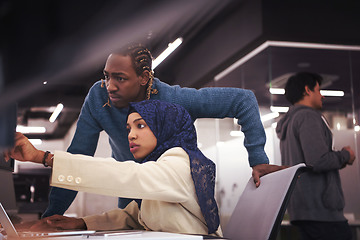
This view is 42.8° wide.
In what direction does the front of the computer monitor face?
to the viewer's right

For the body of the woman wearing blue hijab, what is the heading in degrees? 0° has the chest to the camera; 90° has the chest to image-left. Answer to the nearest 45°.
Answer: approximately 90°

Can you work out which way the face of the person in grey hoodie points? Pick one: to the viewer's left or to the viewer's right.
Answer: to the viewer's right

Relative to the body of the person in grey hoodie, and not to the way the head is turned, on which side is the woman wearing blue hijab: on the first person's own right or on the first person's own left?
on the first person's own right

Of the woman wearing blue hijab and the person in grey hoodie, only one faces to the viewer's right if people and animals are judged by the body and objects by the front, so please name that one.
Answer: the person in grey hoodie

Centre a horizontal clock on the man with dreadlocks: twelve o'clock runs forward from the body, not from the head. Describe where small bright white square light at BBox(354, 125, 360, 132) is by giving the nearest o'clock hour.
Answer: The small bright white square light is roughly at 6 o'clock from the man with dreadlocks.

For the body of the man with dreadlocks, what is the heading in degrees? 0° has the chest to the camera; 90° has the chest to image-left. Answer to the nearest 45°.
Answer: approximately 45°

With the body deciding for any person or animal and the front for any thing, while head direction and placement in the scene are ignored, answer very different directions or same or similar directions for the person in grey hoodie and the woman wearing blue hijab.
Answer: very different directions

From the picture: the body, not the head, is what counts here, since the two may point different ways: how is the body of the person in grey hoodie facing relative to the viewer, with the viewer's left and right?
facing to the right of the viewer

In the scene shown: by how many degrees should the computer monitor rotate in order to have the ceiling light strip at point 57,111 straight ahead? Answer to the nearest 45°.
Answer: approximately 90° to its left
